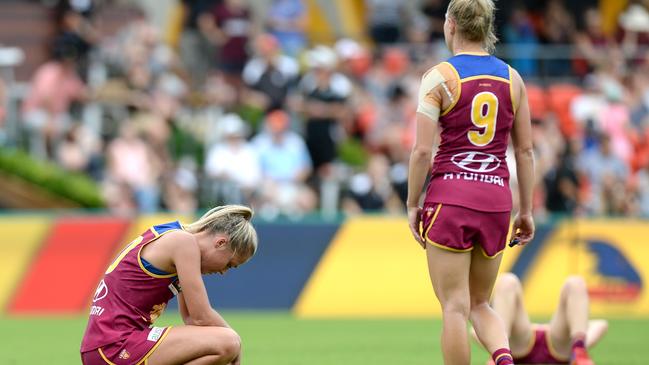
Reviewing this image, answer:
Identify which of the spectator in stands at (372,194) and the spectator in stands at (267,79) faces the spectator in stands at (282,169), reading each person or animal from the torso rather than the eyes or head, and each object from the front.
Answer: the spectator in stands at (267,79)

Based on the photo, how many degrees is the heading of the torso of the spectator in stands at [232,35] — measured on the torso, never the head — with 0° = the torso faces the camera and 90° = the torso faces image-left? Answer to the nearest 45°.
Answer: approximately 0°

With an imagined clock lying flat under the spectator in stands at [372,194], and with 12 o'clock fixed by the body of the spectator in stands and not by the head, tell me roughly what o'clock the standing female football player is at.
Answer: The standing female football player is roughly at 12 o'clock from the spectator in stands.

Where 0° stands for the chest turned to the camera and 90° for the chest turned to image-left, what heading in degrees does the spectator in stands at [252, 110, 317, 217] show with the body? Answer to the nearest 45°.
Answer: approximately 0°

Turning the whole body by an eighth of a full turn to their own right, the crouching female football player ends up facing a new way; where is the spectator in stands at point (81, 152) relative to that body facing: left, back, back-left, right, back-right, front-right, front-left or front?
back-left

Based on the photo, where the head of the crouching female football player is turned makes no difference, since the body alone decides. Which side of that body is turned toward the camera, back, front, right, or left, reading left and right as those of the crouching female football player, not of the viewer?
right

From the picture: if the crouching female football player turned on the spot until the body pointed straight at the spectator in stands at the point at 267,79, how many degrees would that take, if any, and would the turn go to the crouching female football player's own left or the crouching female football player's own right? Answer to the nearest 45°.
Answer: approximately 90° to the crouching female football player's own left

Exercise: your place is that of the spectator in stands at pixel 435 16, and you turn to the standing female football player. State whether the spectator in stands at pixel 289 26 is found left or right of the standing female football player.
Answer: right
